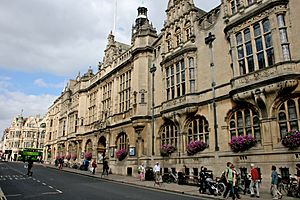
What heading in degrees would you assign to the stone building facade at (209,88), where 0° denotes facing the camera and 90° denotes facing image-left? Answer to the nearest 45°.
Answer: approximately 45°

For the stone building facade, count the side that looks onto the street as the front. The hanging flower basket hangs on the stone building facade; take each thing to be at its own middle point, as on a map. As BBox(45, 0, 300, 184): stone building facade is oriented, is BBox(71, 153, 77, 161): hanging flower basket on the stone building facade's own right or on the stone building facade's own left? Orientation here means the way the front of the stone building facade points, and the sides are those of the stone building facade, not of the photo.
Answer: on the stone building facade's own right

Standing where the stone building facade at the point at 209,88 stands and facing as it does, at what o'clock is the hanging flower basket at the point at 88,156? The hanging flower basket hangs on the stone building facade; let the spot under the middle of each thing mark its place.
The hanging flower basket is roughly at 3 o'clock from the stone building facade.
